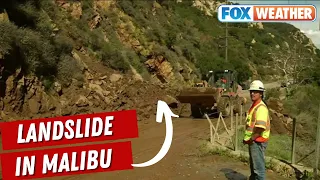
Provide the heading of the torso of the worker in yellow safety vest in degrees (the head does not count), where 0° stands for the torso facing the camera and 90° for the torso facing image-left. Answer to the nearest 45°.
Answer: approximately 45°

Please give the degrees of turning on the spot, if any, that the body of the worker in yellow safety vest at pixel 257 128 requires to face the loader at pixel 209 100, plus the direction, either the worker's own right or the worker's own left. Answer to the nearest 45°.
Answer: approximately 135° to the worker's own right

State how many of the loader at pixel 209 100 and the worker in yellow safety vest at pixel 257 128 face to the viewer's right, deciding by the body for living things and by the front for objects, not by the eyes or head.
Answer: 0

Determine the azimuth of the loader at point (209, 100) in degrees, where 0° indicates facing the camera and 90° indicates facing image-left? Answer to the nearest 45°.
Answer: approximately 45°

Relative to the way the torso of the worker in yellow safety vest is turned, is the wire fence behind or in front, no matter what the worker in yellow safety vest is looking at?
behind

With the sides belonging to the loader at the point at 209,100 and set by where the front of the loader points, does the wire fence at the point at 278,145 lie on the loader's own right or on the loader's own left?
on the loader's own left

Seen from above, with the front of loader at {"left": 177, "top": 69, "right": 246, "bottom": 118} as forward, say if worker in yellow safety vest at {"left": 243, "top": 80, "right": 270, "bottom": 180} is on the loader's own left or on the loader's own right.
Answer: on the loader's own left
